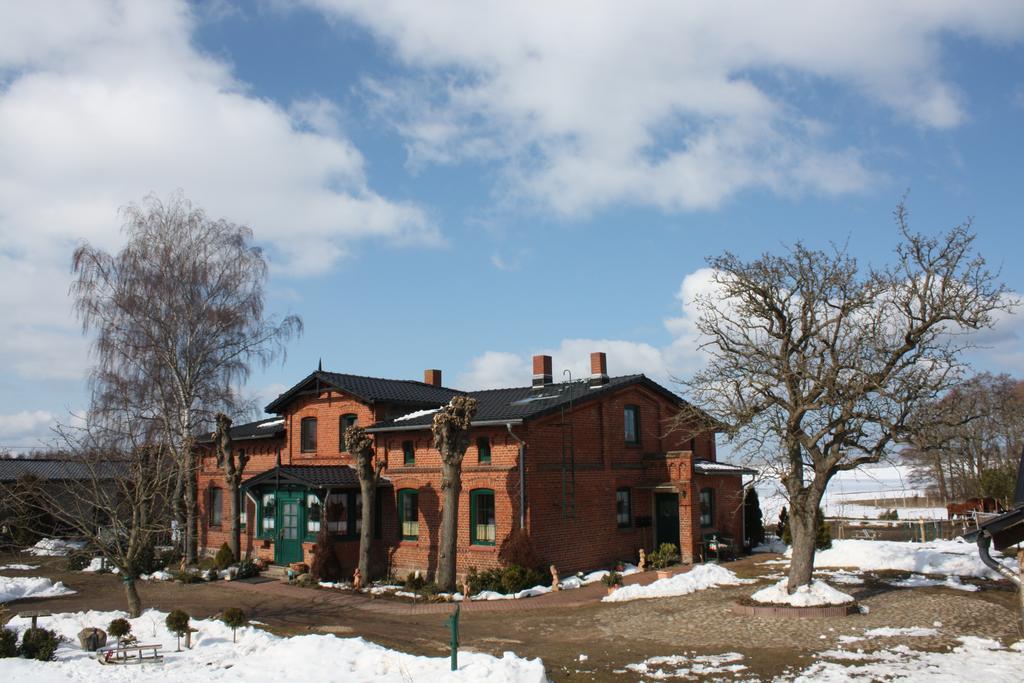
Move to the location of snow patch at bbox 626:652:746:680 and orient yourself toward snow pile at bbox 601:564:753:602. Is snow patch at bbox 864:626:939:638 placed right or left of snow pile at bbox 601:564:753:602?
right

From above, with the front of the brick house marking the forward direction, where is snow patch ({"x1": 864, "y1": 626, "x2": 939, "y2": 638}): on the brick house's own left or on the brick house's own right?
on the brick house's own left

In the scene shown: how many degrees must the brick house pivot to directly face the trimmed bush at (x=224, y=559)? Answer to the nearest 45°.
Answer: approximately 45° to its right

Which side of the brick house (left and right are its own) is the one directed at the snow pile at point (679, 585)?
left

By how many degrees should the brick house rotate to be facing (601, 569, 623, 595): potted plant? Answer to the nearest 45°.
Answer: approximately 90° to its left

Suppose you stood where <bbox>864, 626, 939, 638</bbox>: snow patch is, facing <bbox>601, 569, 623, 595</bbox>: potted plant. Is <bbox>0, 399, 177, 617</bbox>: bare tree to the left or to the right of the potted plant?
left

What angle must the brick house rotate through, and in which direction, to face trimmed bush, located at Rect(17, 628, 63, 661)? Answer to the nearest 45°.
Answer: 0° — it already faces it

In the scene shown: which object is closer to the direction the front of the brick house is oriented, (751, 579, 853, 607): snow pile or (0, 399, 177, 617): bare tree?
the bare tree

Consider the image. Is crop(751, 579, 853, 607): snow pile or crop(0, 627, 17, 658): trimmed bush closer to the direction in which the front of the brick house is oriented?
the trimmed bush

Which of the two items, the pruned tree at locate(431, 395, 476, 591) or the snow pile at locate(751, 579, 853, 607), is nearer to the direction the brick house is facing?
the pruned tree

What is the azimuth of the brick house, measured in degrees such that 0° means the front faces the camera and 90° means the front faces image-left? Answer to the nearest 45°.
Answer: approximately 45°

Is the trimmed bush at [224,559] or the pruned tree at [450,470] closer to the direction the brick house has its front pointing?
the pruned tree

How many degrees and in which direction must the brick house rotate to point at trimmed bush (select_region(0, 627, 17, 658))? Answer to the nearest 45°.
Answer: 0° — it already faces it
